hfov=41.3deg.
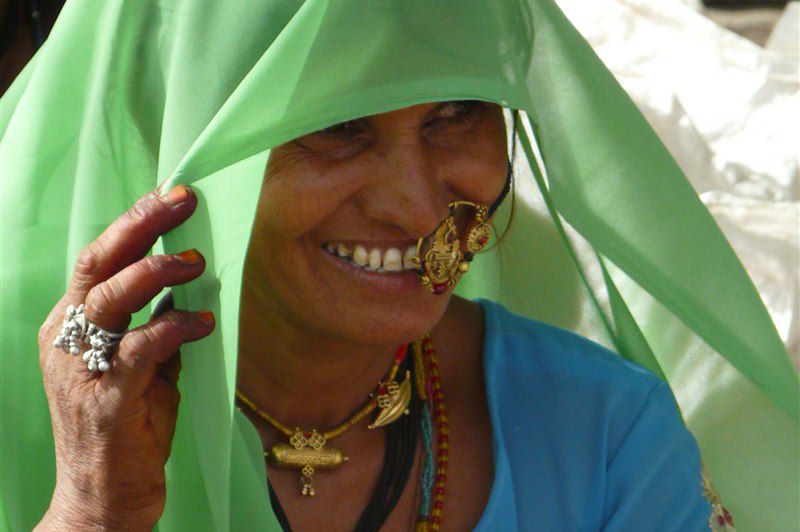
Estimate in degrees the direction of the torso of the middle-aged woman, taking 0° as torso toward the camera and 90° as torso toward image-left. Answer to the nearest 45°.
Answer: approximately 0°
